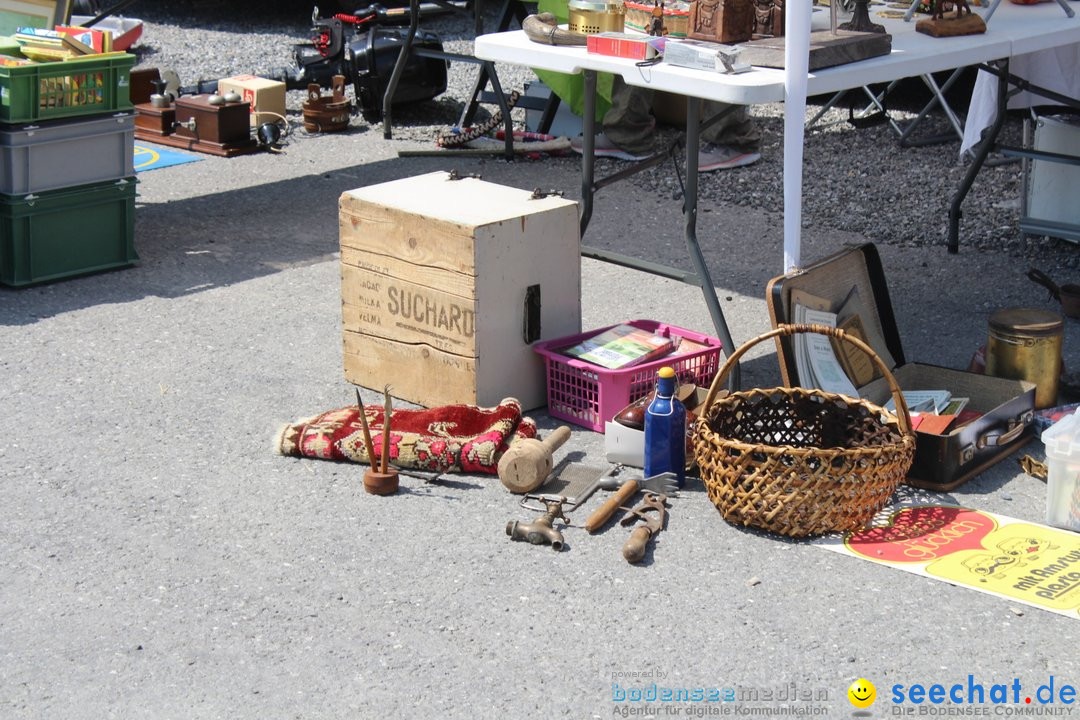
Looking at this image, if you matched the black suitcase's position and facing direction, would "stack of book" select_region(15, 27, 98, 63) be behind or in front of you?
behind

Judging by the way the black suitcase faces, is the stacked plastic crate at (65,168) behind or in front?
behind

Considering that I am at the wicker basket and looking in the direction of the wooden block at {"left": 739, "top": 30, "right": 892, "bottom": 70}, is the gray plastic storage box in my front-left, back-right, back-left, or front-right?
front-left

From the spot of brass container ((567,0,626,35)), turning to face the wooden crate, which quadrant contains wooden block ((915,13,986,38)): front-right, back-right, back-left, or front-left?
back-left

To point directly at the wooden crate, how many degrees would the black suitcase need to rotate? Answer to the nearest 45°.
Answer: approximately 135° to its right

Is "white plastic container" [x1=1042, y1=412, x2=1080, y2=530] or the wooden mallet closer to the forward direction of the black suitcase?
the white plastic container
